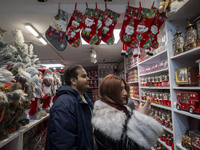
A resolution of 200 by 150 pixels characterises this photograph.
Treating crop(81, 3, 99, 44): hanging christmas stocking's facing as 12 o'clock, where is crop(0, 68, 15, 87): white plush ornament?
The white plush ornament is roughly at 3 o'clock from the hanging christmas stocking.

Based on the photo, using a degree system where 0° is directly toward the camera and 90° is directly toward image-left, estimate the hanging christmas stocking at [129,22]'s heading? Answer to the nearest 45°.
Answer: approximately 0°

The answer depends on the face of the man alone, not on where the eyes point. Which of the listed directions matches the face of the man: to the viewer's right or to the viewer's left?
to the viewer's right

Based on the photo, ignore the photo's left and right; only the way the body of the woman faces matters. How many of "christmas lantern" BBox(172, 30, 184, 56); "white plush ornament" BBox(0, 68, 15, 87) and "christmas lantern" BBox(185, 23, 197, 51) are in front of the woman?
2

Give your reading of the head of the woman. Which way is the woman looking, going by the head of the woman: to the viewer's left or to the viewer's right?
to the viewer's right
